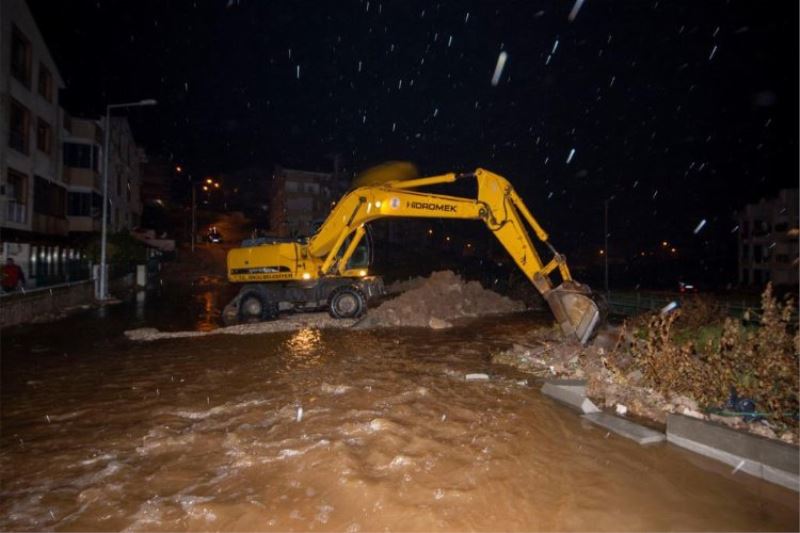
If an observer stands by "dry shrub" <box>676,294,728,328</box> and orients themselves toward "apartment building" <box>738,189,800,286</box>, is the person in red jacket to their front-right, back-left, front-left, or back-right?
back-left

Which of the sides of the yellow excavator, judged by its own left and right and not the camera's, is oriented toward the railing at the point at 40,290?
back

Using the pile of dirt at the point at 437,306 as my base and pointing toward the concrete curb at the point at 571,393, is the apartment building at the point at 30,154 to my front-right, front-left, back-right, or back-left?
back-right

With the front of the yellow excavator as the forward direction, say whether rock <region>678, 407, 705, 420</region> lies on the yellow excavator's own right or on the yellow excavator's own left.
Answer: on the yellow excavator's own right

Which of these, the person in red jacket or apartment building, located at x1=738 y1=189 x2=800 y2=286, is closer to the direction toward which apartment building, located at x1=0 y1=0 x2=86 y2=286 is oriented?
the apartment building

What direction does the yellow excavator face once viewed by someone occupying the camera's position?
facing to the right of the viewer

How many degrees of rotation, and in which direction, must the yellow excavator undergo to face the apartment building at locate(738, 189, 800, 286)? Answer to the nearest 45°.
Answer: approximately 45° to its left

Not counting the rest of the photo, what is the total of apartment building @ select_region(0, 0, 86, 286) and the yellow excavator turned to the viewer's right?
2

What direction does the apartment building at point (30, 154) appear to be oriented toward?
to the viewer's right

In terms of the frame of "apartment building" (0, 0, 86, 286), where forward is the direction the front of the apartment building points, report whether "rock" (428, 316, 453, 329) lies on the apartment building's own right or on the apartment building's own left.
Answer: on the apartment building's own right

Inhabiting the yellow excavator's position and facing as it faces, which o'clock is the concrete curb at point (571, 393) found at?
The concrete curb is roughly at 2 o'clock from the yellow excavator.

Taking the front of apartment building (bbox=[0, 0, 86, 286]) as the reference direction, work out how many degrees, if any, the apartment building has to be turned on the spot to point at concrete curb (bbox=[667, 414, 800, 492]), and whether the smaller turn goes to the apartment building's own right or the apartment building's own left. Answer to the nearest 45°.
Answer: approximately 90° to the apartment building's own right
